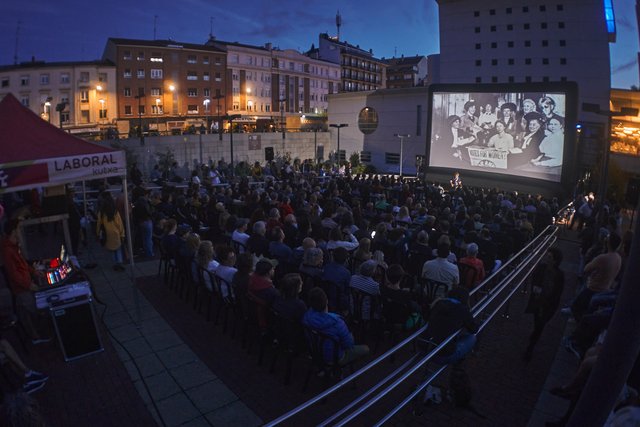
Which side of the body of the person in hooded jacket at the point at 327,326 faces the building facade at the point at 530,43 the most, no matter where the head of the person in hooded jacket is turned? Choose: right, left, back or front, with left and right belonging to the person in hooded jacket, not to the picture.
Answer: front

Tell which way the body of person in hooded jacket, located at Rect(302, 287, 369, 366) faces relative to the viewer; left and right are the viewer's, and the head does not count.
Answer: facing away from the viewer and to the right of the viewer

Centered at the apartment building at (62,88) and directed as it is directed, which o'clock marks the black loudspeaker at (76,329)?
The black loudspeaker is roughly at 12 o'clock from the apartment building.

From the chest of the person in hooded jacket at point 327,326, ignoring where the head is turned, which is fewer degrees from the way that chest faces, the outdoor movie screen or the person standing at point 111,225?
the outdoor movie screen

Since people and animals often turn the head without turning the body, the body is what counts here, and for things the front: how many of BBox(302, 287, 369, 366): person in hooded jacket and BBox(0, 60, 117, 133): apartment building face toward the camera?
1

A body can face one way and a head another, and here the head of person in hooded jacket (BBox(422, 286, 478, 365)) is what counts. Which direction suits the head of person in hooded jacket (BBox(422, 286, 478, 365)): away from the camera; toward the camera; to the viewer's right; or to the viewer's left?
away from the camera

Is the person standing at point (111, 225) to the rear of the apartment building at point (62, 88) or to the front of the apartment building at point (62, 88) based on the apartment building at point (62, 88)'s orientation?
to the front

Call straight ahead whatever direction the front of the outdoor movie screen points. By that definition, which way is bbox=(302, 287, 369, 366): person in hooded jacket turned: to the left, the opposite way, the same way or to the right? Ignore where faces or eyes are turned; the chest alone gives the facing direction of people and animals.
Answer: the opposite way

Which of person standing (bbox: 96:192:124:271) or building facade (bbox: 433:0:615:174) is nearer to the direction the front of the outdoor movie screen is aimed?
the person standing

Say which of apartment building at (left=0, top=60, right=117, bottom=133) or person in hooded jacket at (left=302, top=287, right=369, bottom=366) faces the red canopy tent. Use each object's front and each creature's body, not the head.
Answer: the apartment building
